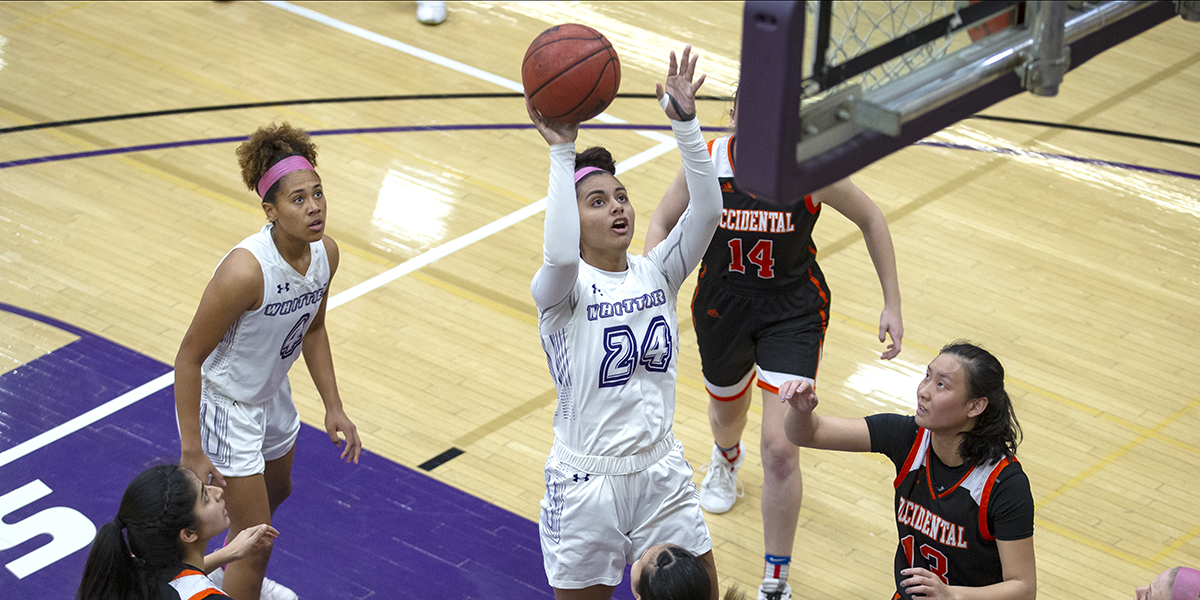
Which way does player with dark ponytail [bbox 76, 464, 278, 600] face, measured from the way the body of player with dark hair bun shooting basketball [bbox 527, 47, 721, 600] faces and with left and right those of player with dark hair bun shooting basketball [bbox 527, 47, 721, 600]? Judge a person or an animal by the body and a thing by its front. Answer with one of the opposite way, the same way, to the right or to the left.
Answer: to the left

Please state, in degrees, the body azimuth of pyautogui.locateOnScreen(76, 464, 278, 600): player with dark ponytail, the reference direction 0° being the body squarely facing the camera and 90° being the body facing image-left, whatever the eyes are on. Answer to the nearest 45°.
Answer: approximately 270°

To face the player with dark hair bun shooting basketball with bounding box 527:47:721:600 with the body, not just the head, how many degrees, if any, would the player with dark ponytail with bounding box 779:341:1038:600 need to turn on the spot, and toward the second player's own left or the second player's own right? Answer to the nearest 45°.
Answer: approximately 45° to the second player's own right

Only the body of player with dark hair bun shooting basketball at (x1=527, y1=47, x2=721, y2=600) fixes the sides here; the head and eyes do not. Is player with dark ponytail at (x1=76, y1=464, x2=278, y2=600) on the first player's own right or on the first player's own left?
on the first player's own right

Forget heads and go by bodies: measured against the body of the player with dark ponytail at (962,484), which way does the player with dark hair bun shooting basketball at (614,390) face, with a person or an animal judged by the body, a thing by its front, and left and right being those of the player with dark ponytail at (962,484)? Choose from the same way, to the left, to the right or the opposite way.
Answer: to the left

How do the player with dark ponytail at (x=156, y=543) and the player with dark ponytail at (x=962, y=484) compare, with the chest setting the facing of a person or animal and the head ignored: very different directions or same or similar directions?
very different directions

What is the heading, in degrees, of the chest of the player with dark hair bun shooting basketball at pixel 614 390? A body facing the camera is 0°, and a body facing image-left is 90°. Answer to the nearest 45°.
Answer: approximately 315°

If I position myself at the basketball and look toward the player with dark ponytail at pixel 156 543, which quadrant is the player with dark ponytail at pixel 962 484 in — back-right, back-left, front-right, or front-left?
back-left

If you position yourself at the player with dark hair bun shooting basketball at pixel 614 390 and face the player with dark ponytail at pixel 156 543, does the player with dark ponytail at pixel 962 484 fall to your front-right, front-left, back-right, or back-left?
back-left

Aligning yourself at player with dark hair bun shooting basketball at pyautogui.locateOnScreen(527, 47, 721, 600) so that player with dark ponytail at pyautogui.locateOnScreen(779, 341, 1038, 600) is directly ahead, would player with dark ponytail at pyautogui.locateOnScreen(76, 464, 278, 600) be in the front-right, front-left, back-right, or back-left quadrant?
back-right

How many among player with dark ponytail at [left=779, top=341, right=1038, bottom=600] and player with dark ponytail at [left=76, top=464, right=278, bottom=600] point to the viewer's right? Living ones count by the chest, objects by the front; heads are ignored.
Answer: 1

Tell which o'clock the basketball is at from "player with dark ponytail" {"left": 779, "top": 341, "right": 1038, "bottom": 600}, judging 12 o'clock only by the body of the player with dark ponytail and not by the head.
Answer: The basketball is roughly at 2 o'clock from the player with dark ponytail.
